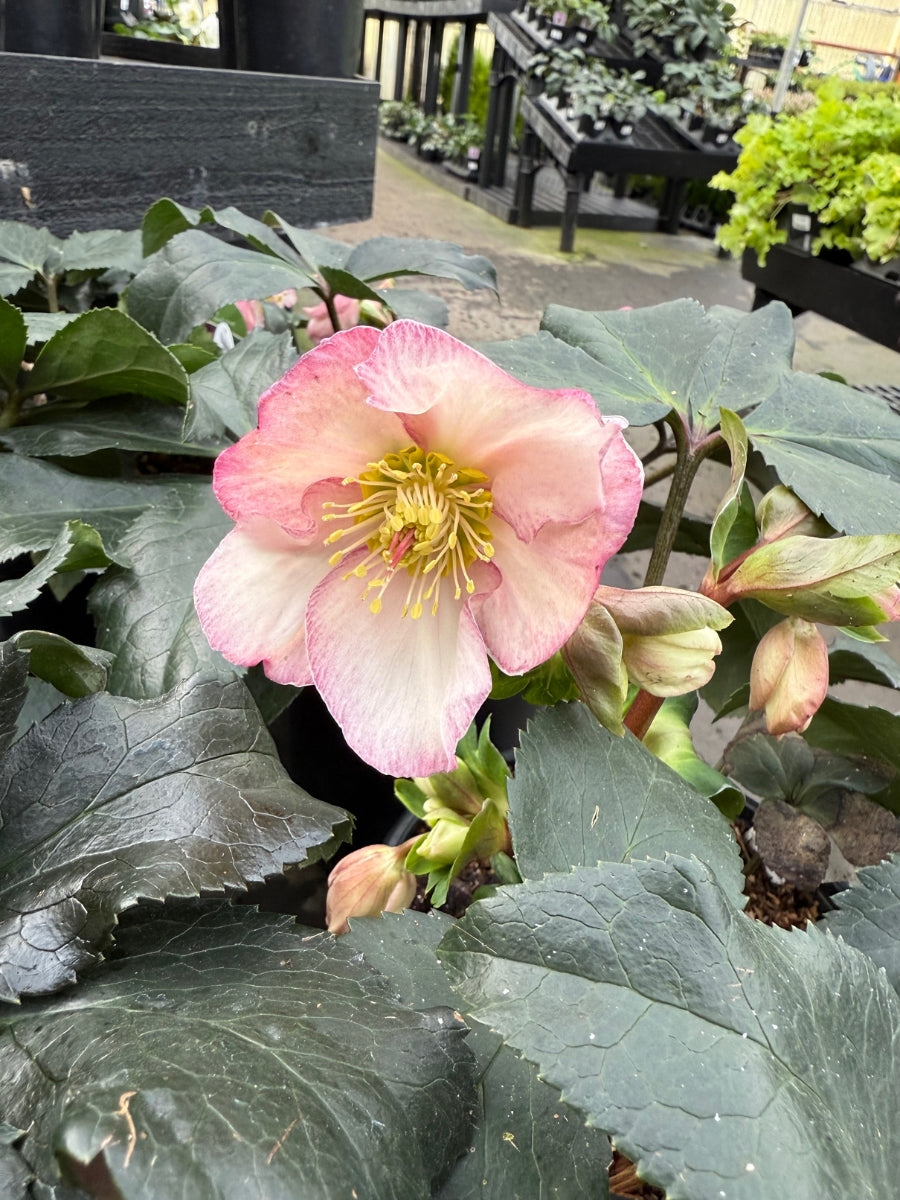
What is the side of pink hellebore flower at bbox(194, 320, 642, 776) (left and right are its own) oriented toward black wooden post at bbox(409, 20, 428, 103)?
back

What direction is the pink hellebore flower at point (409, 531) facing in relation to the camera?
toward the camera

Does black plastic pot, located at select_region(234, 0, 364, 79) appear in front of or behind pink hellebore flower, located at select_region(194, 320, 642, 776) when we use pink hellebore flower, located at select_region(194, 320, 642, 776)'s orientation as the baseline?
behind

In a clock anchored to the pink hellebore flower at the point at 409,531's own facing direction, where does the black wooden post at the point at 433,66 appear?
The black wooden post is roughly at 6 o'clock from the pink hellebore flower.

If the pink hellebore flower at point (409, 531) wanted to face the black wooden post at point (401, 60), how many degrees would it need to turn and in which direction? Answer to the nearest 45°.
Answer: approximately 180°

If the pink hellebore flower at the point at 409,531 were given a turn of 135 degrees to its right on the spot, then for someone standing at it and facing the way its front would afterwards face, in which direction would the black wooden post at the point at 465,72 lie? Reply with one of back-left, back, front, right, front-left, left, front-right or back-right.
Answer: front-right

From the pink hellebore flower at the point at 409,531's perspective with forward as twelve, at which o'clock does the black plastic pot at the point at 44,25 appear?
The black plastic pot is roughly at 5 o'clock from the pink hellebore flower.
